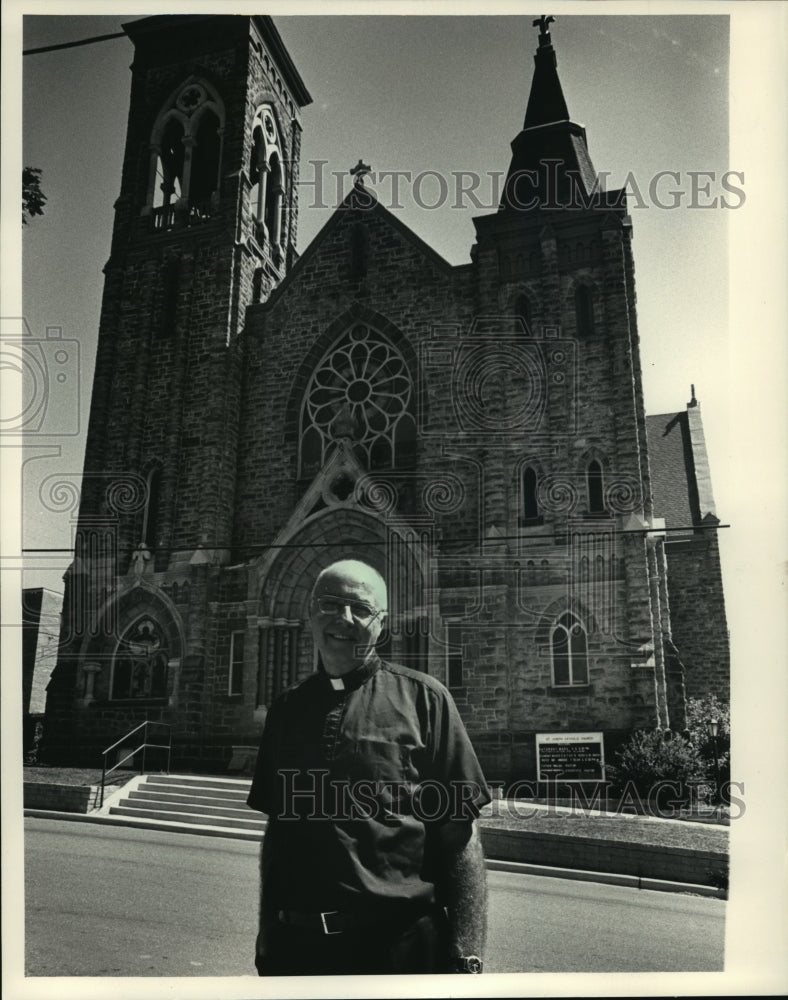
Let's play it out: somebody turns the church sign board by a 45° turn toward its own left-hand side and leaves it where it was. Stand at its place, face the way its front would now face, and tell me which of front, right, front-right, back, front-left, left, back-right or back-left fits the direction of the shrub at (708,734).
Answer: front

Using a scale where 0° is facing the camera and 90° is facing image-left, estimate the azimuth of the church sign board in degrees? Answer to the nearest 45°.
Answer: approximately 0°

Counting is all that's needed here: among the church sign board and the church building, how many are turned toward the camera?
2

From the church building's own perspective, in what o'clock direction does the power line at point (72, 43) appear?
The power line is roughly at 1 o'clock from the church building.

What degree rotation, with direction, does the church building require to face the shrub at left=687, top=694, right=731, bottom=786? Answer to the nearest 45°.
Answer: approximately 45° to its left

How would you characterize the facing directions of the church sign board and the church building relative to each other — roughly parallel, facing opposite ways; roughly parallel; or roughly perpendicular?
roughly parallel

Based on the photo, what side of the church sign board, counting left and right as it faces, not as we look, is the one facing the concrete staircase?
right

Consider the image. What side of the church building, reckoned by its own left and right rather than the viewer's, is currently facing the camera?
front
